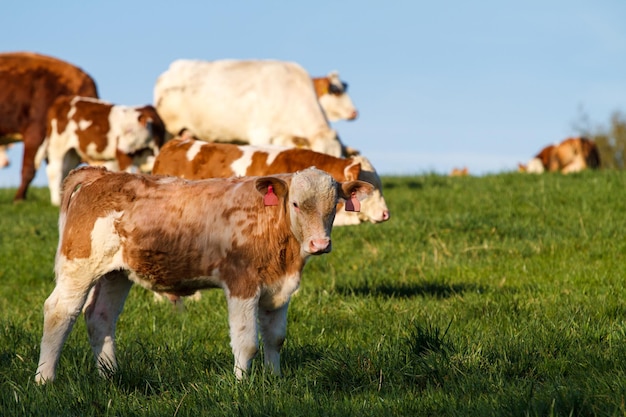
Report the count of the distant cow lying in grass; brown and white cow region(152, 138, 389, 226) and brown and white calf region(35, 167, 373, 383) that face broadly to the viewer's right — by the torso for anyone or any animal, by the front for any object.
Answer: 2

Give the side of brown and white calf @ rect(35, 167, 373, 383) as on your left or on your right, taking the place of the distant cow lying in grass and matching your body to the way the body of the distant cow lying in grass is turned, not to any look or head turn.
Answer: on your left

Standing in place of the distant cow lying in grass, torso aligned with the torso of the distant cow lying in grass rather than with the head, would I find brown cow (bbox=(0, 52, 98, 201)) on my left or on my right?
on my left

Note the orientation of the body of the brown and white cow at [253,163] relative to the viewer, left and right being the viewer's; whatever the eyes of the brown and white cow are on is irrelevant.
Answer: facing to the right of the viewer

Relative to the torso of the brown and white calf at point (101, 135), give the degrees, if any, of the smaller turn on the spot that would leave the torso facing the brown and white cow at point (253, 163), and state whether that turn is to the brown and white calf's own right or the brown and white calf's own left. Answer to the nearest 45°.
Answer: approximately 90° to the brown and white calf's own right

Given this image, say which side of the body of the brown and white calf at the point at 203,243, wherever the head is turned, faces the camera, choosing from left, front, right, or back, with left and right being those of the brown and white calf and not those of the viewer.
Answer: right

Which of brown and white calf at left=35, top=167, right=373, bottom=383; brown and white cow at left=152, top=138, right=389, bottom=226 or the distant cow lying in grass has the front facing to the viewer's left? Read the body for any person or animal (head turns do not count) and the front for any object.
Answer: the distant cow lying in grass

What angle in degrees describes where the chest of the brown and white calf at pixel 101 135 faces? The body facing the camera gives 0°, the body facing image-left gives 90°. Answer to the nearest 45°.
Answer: approximately 270°

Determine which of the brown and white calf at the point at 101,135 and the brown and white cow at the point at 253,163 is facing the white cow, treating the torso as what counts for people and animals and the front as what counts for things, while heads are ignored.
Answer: the brown and white calf

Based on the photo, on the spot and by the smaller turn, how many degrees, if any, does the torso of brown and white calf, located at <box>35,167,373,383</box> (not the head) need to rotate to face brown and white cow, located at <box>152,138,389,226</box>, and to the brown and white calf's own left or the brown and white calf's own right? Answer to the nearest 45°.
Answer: approximately 90° to the brown and white calf's own left

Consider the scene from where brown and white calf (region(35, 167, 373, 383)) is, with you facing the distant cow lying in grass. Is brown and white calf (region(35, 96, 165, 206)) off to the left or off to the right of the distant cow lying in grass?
left

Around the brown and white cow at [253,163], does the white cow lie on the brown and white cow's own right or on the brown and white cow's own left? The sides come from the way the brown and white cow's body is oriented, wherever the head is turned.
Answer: on the brown and white cow's own left

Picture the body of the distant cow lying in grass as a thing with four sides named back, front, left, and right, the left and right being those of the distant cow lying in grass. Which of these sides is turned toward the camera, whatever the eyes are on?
left

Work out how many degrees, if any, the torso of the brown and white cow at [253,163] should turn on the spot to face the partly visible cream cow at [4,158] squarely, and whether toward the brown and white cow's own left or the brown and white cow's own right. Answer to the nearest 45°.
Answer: approximately 135° to the brown and white cow's own left
